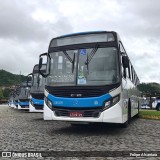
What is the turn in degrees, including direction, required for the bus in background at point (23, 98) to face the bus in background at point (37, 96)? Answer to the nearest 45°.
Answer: approximately 45° to its left

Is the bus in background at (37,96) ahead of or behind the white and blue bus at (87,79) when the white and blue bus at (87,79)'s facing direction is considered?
behind

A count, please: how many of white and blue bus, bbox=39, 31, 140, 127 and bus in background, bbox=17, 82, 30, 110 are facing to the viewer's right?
0

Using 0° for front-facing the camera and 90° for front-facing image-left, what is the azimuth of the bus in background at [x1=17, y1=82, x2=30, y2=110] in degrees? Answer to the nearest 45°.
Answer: approximately 45°

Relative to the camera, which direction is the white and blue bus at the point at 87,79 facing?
toward the camera
